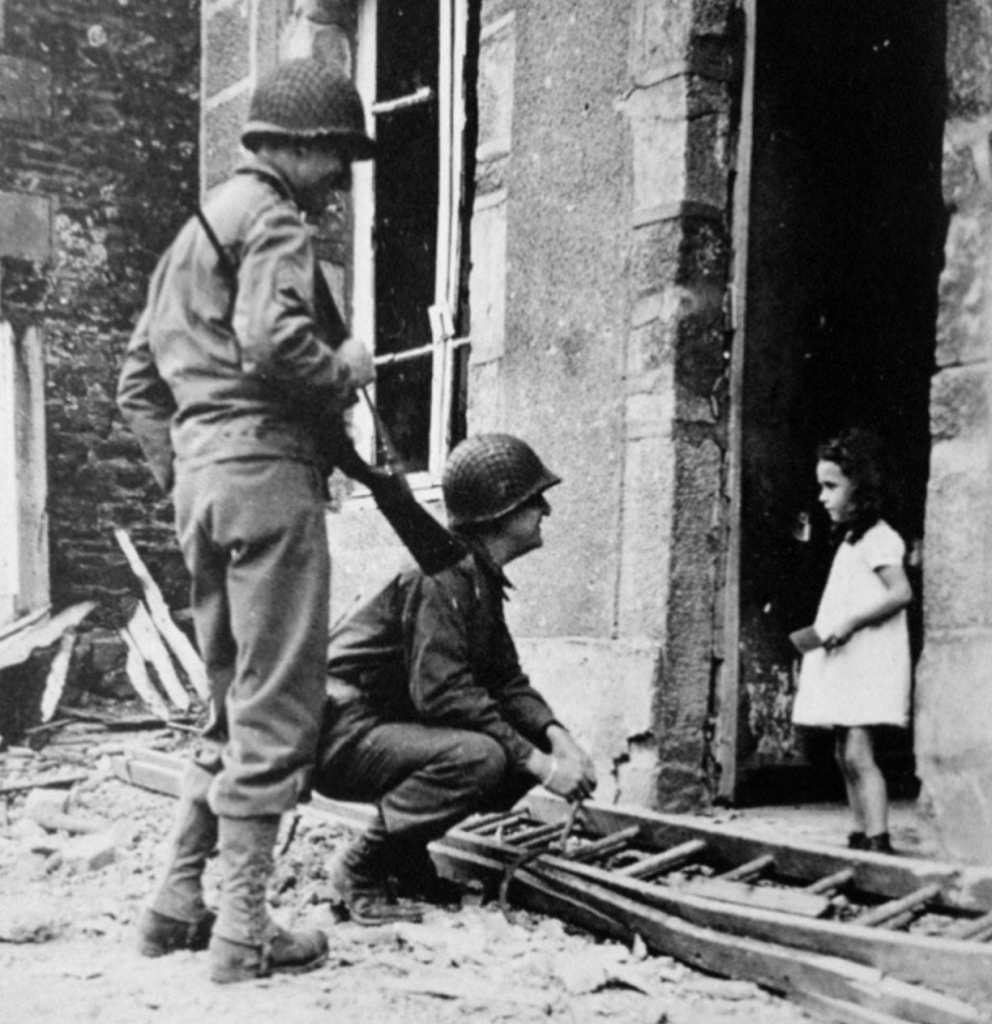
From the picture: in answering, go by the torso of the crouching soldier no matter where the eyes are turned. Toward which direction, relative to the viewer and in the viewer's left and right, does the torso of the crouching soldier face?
facing to the right of the viewer

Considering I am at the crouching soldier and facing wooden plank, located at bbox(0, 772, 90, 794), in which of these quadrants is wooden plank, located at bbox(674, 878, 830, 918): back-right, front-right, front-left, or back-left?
back-right

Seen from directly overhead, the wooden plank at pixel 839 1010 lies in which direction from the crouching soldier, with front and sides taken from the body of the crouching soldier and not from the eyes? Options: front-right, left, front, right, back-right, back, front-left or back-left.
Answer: front-right

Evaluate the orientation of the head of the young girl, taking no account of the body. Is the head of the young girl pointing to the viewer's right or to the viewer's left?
to the viewer's left

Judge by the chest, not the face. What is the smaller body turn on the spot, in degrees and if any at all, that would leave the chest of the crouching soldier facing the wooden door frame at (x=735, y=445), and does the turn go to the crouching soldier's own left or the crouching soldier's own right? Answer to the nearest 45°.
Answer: approximately 45° to the crouching soldier's own left

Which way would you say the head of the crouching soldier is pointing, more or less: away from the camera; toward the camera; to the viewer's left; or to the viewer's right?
to the viewer's right

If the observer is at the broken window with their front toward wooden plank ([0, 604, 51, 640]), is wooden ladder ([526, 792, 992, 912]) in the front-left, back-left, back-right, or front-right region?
back-left

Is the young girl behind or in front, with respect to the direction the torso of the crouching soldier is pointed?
in front

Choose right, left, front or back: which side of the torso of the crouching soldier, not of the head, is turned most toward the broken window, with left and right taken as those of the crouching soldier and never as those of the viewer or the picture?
left

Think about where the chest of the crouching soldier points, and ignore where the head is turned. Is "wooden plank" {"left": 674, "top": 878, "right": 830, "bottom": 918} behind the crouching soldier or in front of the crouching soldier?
in front

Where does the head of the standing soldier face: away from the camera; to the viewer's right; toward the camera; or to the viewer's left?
to the viewer's right

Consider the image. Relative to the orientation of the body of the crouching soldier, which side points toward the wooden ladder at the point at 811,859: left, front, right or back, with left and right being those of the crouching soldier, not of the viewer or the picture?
front
